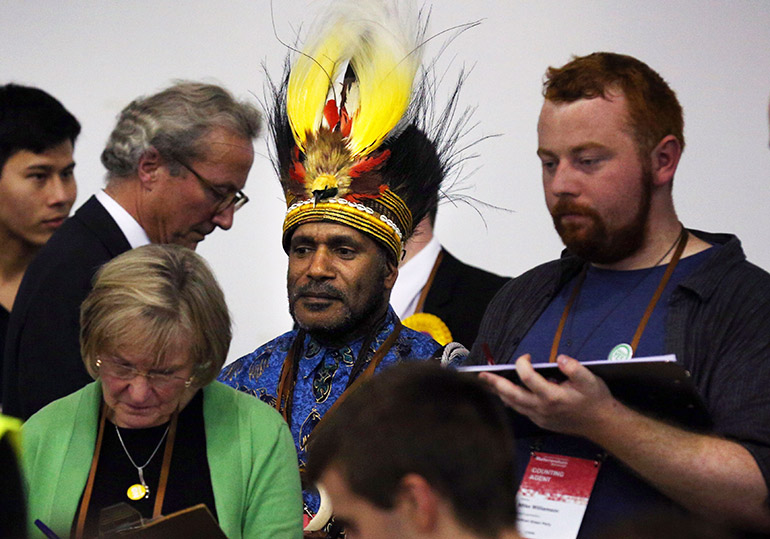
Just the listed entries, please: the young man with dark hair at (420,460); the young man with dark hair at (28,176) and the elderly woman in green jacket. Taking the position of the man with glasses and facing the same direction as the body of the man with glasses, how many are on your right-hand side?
2

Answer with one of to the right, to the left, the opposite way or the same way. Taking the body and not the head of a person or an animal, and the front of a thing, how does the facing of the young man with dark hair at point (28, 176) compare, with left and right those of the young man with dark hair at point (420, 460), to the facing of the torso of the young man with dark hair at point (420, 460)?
the opposite way

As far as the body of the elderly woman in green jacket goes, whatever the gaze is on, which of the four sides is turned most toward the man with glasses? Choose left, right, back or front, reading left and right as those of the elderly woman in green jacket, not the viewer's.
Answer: back

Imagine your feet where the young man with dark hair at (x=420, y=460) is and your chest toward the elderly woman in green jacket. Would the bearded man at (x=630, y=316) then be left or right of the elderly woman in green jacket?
right

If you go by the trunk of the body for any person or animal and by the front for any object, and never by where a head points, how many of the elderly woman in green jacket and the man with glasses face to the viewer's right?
1

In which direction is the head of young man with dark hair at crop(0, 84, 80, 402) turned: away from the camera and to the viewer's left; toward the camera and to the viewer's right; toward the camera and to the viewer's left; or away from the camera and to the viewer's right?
toward the camera and to the viewer's right

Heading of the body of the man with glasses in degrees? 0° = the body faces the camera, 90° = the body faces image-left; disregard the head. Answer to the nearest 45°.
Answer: approximately 270°
